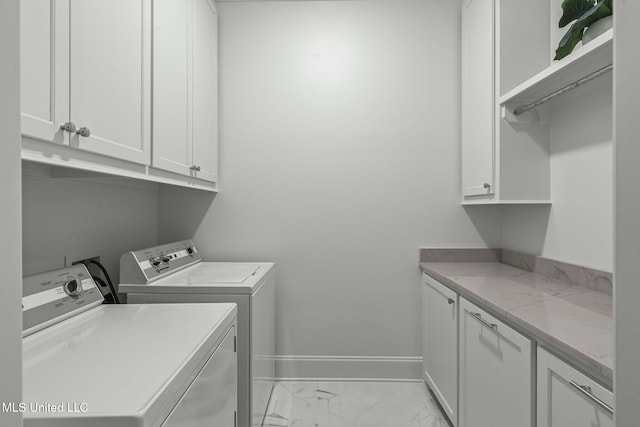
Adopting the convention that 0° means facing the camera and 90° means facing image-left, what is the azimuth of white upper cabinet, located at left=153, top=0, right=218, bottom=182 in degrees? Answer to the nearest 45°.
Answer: approximately 315°

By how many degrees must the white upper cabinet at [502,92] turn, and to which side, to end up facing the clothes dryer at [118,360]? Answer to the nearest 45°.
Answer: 0° — it already faces it

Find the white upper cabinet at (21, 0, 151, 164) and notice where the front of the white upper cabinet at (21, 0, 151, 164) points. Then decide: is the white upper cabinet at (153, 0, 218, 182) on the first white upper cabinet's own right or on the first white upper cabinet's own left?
on the first white upper cabinet's own left

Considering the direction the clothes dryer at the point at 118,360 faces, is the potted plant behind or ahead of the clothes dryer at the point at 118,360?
ahead

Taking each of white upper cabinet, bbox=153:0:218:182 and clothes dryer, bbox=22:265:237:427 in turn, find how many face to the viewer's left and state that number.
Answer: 0

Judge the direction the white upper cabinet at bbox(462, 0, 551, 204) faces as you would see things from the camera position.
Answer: facing the viewer and to the left of the viewer

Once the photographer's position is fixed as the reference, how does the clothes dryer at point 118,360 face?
facing the viewer and to the right of the viewer
